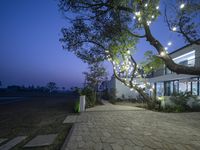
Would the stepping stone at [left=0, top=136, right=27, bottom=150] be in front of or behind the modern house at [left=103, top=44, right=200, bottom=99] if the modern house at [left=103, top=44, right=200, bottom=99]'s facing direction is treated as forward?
in front

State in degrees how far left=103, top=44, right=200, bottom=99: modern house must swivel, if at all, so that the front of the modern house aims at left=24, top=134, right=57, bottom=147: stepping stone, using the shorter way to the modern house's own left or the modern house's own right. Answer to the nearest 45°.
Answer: approximately 45° to the modern house's own left

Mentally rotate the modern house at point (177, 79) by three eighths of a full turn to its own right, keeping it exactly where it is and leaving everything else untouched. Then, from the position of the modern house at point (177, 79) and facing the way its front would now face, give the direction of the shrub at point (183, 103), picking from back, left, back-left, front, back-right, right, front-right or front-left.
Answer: back

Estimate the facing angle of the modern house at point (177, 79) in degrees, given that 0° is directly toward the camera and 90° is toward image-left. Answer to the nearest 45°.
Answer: approximately 45°
